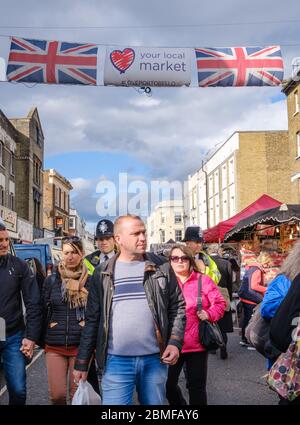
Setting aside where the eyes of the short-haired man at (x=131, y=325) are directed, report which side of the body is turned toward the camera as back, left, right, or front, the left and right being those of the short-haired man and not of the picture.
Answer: front

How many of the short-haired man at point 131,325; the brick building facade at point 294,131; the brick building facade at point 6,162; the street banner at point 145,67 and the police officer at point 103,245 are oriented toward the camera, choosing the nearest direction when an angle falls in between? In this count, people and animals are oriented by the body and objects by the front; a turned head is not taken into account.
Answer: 3

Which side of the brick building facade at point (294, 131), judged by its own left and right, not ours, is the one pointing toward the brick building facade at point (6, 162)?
front

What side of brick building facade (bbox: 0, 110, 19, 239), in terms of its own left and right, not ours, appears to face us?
right

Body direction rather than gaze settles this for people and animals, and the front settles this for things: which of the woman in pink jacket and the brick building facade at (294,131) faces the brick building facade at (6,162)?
the brick building facade at (294,131)

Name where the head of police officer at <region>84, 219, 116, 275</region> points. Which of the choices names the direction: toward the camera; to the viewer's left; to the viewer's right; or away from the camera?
toward the camera

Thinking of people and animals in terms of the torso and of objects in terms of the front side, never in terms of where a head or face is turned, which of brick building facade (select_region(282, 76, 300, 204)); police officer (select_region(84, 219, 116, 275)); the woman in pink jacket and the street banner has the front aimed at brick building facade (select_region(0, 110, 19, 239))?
brick building facade (select_region(282, 76, 300, 204))

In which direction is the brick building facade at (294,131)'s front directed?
to the viewer's left

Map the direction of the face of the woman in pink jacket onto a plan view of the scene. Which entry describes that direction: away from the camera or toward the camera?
toward the camera

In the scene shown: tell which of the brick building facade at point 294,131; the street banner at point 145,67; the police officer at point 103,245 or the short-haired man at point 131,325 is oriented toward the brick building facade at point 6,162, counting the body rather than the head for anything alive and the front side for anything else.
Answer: the brick building facade at point 294,131

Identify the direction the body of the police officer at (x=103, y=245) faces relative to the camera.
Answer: toward the camera

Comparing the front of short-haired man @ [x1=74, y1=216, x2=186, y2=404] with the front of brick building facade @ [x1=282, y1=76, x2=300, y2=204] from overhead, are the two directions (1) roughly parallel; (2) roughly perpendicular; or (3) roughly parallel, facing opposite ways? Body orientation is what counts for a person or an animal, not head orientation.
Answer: roughly perpendicular

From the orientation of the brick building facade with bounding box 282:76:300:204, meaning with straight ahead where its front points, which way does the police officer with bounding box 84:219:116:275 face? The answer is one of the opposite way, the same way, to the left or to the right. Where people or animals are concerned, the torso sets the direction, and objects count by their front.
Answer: to the left

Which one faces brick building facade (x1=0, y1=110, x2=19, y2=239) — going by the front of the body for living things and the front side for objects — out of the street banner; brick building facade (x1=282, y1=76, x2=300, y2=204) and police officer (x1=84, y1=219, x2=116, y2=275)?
brick building facade (x1=282, y1=76, x2=300, y2=204)
